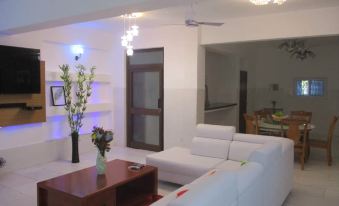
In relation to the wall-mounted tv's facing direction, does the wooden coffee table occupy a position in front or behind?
in front

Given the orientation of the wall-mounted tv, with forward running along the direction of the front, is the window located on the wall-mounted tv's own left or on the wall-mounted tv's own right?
on the wall-mounted tv's own left

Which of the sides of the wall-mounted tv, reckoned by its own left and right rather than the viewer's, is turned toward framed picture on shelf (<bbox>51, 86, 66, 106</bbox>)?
left

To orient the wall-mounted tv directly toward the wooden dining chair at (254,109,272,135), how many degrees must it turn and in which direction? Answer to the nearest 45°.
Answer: approximately 45° to its left

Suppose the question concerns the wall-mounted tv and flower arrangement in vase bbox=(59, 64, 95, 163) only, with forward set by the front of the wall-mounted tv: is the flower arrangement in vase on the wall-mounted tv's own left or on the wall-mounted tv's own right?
on the wall-mounted tv's own left

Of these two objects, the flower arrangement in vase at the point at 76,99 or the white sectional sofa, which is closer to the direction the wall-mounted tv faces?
the white sectional sofa

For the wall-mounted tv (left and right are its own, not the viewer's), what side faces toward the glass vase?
front

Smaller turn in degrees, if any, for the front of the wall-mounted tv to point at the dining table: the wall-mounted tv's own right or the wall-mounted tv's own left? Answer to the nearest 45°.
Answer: approximately 45° to the wall-mounted tv's own left

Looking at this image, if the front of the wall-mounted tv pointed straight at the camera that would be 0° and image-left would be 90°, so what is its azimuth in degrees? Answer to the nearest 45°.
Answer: approximately 315°

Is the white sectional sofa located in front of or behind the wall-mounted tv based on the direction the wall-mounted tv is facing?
in front

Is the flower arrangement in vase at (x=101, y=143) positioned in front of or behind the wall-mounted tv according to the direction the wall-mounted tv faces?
in front

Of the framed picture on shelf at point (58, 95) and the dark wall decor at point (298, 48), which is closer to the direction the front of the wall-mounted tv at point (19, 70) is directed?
the dark wall decor

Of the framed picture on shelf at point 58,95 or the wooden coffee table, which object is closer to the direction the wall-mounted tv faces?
the wooden coffee table

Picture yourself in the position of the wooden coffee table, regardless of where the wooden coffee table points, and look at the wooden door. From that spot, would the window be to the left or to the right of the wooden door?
right
